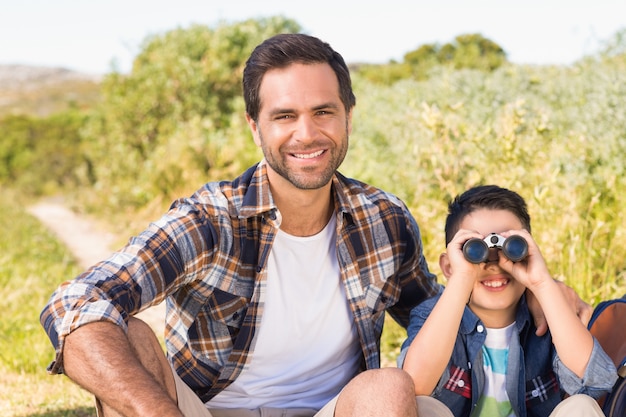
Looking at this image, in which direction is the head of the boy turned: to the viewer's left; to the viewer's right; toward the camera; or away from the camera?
toward the camera

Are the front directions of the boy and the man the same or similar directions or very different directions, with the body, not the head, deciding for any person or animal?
same or similar directions

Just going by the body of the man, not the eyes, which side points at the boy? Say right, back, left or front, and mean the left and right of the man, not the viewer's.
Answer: left

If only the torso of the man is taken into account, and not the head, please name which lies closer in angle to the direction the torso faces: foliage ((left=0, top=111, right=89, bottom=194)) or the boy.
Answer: the boy

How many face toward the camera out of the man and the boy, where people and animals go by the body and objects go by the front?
2

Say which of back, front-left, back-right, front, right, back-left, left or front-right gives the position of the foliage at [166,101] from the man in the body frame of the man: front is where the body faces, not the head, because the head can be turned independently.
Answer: back

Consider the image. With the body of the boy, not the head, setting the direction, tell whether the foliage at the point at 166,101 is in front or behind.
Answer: behind

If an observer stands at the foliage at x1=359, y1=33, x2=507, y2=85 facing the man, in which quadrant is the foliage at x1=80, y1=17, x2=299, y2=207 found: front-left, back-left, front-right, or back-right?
front-right

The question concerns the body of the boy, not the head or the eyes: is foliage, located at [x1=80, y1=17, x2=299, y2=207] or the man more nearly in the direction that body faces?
the man

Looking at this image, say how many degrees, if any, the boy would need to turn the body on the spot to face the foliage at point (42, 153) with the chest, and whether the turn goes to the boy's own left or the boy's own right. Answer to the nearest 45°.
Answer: approximately 135° to the boy's own right

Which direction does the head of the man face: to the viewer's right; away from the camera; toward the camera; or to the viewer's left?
toward the camera

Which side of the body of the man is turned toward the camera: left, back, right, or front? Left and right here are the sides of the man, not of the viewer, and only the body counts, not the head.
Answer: front

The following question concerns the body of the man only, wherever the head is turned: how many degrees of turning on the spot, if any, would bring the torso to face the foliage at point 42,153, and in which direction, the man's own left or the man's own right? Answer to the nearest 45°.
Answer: approximately 180°

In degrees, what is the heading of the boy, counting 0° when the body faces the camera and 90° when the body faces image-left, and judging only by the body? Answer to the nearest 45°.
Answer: approximately 0°

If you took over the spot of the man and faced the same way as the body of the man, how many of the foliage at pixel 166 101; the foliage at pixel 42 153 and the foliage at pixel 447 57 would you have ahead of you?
0

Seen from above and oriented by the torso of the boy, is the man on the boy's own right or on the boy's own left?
on the boy's own right
